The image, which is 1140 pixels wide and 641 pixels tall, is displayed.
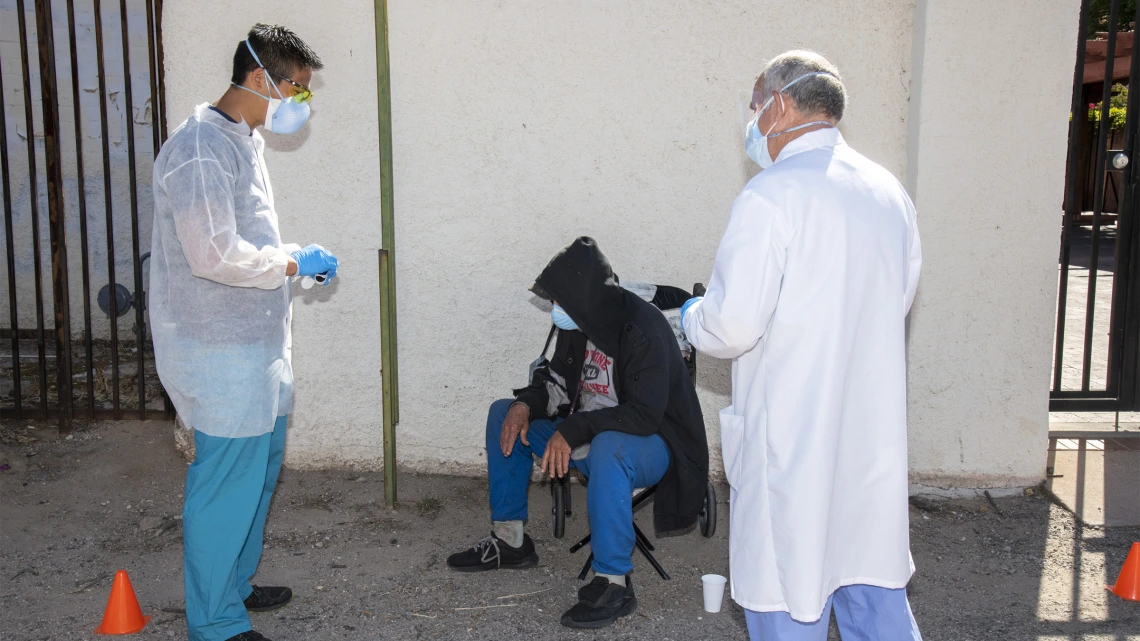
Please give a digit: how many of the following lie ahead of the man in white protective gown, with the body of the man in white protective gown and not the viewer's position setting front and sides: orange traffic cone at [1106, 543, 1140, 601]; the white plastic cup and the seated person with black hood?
3

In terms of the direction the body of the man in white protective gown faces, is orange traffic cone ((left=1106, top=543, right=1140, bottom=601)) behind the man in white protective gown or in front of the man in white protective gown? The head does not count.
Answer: in front

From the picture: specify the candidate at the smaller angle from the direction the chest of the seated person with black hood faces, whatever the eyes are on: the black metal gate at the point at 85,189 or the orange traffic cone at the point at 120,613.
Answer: the orange traffic cone

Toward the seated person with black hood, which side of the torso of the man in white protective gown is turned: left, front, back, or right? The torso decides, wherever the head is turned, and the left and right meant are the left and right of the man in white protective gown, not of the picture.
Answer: front

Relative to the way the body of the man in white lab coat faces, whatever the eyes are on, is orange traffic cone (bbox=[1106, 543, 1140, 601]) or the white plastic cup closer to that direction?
the white plastic cup

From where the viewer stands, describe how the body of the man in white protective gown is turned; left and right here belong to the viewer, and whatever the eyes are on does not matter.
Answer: facing to the right of the viewer

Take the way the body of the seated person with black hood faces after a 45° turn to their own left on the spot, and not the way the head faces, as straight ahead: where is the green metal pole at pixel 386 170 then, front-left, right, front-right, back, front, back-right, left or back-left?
back-right

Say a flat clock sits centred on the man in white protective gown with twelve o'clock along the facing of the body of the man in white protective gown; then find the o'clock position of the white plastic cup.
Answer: The white plastic cup is roughly at 12 o'clock from the man in white protective gown.

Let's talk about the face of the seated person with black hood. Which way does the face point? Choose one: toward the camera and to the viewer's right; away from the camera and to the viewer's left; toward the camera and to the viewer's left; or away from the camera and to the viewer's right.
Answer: toward the camera and to the viewer's left

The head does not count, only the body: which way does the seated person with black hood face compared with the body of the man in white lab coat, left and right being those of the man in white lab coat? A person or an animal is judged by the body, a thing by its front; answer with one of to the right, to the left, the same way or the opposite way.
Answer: to the left

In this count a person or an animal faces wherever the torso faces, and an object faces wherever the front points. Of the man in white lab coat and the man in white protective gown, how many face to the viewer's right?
1

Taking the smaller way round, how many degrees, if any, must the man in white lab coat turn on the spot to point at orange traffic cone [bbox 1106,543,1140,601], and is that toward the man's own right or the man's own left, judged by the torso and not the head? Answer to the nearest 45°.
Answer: approximately 90° to the man's own right

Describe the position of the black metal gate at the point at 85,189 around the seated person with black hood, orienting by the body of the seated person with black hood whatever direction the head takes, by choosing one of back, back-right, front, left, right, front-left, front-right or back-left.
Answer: right

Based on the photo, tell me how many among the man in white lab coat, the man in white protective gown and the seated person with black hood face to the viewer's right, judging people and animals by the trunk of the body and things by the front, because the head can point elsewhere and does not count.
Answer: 1

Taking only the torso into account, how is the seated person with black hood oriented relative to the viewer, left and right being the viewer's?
facing the viewer and to the left of the viewer

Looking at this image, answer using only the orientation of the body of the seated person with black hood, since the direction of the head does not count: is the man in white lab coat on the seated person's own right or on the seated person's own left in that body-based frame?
on the seated person's own left
